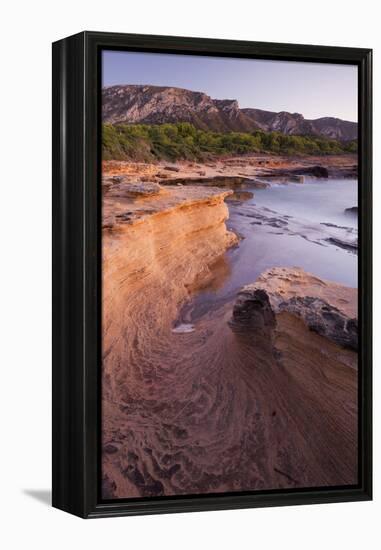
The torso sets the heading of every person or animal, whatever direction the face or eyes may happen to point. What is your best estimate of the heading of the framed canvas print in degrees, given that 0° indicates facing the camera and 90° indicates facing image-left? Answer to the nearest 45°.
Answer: approximately 315°
